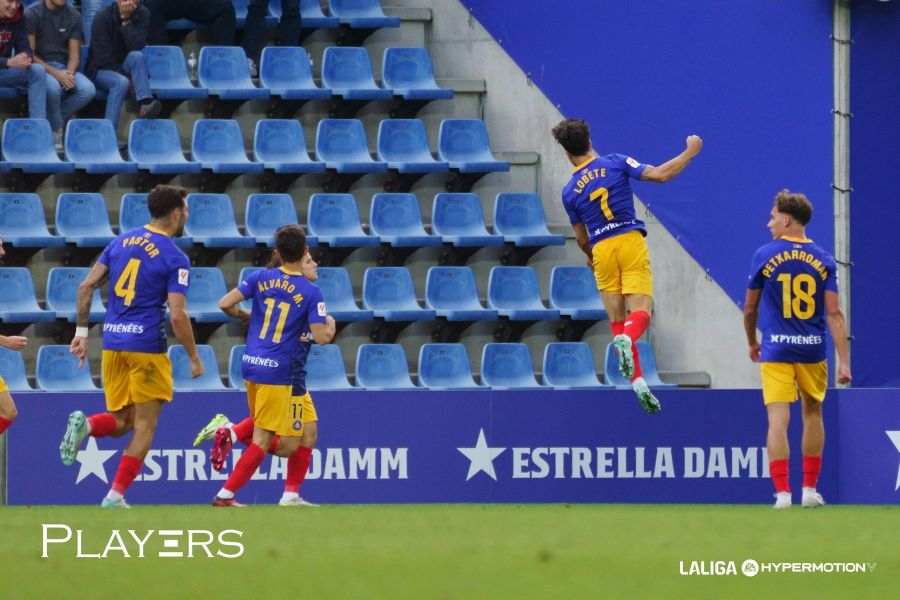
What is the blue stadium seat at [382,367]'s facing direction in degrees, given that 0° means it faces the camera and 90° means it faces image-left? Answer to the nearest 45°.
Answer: approximately 315°

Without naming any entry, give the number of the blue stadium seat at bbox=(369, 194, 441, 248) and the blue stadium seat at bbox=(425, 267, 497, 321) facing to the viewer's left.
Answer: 0

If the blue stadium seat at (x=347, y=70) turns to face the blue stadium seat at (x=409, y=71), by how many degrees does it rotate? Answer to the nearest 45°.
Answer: approximately 45° to its left

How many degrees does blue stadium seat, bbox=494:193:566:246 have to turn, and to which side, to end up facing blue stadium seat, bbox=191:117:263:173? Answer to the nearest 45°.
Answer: approximately 135° to its right

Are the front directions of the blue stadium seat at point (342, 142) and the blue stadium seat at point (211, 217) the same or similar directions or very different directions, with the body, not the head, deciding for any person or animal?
same or similar directions

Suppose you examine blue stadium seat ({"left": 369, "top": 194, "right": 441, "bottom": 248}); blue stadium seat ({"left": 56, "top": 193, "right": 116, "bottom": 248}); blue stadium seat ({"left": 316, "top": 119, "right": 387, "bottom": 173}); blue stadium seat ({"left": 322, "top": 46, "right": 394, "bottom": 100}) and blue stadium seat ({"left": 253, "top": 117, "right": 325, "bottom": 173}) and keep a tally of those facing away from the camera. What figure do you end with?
0

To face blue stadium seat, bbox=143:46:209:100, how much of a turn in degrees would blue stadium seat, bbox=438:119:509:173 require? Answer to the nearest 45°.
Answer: approximately 135° to its right

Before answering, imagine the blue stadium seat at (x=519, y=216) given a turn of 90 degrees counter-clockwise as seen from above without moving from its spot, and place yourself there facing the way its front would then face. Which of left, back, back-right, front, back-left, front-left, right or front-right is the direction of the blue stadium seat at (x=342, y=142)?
back-left
